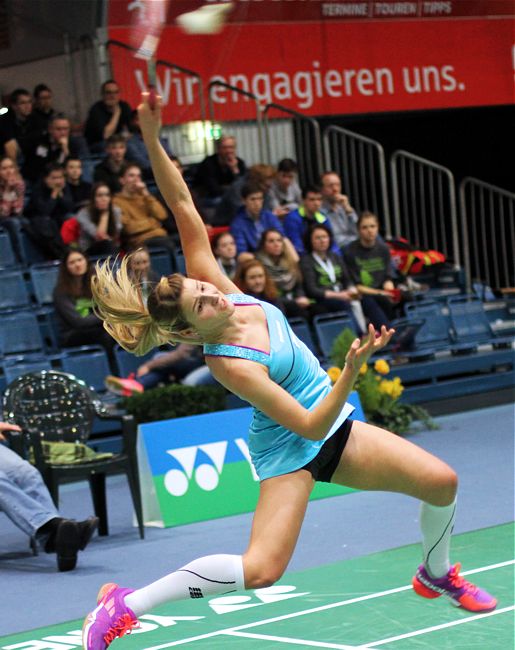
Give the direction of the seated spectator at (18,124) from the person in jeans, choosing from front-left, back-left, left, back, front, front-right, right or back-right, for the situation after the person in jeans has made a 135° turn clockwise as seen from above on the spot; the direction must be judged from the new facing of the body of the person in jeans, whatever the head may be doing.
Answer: right

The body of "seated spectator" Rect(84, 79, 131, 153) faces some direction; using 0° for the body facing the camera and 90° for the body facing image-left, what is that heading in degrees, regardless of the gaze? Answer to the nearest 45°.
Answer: approximately 315°

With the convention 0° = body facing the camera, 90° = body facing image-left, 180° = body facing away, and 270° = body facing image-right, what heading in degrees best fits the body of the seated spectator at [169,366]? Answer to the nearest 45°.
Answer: approximately 45°

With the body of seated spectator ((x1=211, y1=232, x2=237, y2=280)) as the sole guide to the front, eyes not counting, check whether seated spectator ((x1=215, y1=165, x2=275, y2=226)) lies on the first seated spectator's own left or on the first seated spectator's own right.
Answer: on the first seated spectator's own left

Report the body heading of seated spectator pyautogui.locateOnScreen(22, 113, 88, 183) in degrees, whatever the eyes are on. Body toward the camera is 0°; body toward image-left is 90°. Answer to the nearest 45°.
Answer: approximately 315°

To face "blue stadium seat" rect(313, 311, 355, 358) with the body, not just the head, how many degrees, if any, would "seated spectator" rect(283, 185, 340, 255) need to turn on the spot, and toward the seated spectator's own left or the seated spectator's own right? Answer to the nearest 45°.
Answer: approximately 45° to the seated spectator's own right

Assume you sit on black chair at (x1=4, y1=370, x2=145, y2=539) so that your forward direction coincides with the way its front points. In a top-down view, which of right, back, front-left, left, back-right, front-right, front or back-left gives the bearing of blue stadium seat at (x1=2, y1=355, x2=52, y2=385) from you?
back-left

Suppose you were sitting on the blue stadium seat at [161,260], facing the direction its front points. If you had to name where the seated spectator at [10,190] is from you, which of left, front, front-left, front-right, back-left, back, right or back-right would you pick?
back-right

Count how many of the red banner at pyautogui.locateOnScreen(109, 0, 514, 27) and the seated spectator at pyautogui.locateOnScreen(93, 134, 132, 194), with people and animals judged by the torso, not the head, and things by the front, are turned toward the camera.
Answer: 2

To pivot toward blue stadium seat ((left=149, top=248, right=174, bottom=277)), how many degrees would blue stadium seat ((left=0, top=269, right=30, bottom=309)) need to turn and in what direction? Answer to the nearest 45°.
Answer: approximately 45° to its left

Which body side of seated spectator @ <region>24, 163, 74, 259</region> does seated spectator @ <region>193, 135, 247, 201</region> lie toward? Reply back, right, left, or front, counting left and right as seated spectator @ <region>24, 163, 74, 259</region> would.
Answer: left
